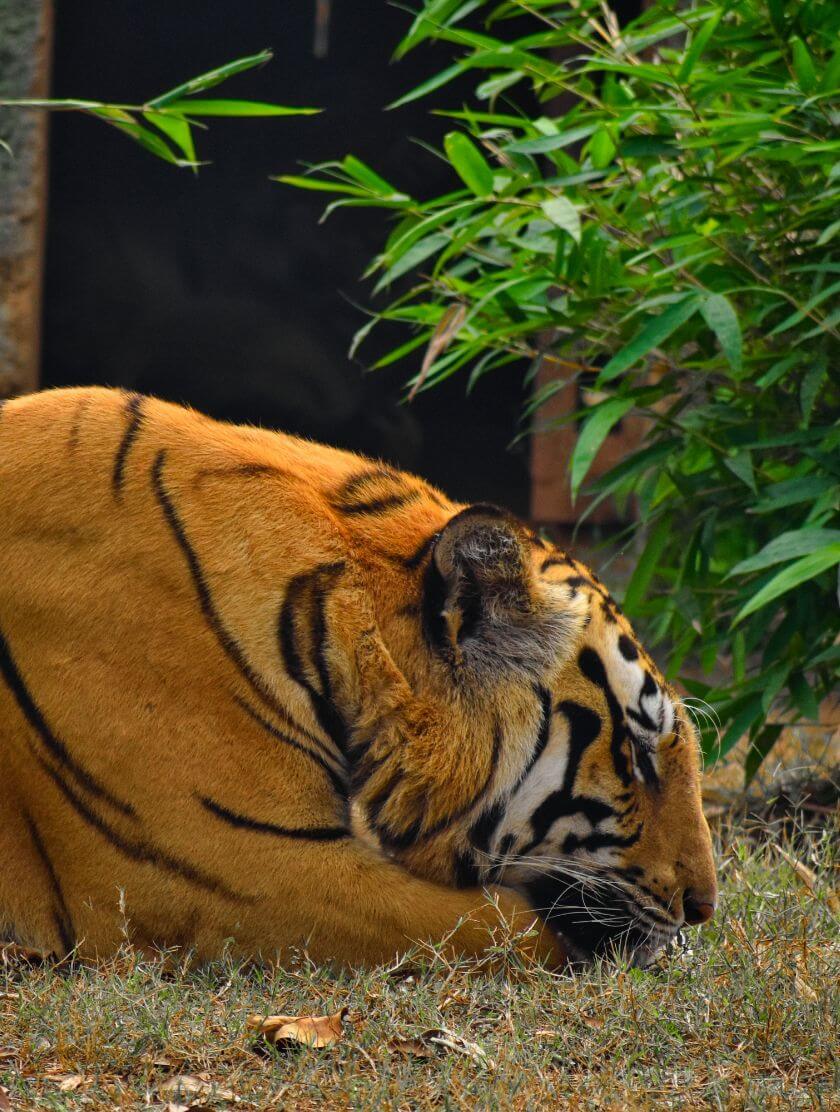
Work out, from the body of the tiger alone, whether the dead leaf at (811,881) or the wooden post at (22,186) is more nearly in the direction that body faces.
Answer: the dead leaf

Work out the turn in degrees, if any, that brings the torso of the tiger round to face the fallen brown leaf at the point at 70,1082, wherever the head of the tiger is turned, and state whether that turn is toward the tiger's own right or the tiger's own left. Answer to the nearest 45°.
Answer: approximately 90° to the tiger's own right

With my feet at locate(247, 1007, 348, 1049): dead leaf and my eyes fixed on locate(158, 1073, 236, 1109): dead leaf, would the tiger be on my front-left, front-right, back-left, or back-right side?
back-right

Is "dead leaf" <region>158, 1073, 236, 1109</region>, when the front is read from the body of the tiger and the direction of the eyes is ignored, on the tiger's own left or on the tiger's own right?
on the tiger's own right

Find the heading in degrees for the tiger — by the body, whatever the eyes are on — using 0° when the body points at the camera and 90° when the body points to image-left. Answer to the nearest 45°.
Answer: approximately 270°
